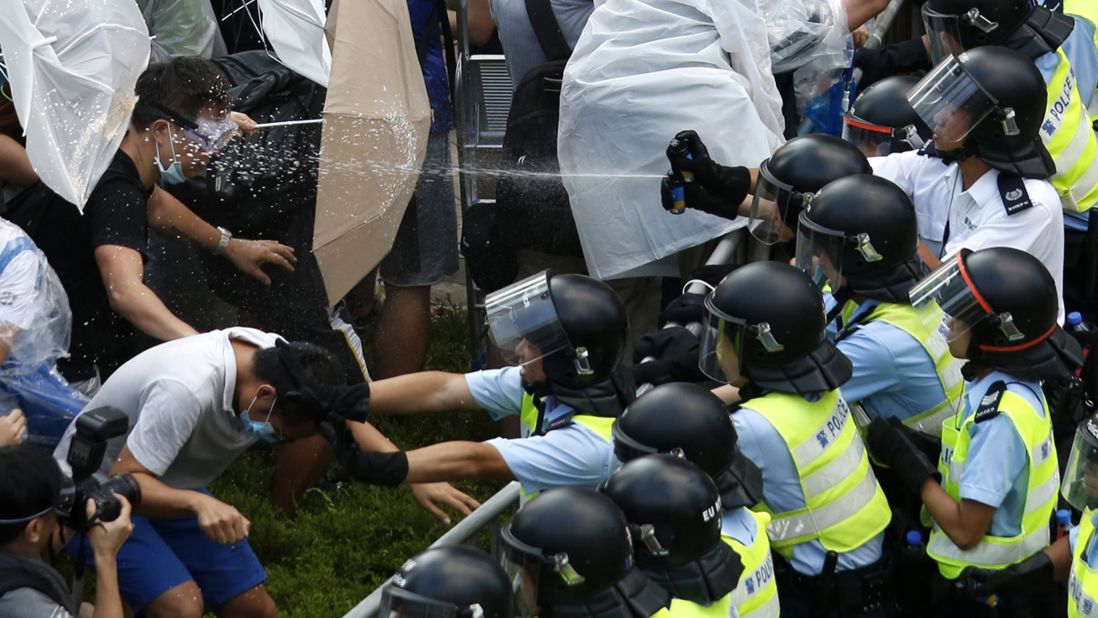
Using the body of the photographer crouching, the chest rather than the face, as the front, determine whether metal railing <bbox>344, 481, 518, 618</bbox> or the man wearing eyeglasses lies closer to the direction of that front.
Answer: the metal railing

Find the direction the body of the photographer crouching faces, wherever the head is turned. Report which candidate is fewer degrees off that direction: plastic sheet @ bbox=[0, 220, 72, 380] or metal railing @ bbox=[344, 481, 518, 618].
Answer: the metal railing

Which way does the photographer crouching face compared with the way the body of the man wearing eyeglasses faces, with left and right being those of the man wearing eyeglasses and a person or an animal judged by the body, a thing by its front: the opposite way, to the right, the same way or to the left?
the same way

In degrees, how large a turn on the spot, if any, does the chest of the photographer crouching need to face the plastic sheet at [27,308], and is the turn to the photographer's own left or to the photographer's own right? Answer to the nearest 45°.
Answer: approximately 90° to the photographer's own left

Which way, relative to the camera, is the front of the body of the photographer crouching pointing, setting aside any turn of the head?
to the viewer's right

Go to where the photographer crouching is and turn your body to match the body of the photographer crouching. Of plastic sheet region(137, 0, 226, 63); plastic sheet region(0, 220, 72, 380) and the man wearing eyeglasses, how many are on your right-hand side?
0

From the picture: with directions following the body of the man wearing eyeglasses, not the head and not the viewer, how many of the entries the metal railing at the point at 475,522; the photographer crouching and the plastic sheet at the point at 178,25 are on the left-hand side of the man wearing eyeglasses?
1

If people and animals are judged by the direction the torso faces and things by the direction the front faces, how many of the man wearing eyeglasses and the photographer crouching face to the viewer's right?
2

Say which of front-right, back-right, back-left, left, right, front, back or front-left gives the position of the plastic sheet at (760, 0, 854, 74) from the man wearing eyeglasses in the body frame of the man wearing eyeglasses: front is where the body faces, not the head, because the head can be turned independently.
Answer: front

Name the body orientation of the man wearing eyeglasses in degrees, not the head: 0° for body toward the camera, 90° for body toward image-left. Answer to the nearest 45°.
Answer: approximately 270°

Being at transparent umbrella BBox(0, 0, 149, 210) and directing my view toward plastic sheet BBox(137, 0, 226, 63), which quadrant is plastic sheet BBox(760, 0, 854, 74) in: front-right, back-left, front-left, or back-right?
front-right

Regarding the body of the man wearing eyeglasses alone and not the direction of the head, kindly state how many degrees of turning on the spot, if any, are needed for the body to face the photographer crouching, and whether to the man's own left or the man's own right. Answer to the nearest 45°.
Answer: approximately 90° to the man's own right

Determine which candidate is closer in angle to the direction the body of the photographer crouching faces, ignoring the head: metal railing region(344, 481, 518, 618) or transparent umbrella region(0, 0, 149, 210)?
the metal railing

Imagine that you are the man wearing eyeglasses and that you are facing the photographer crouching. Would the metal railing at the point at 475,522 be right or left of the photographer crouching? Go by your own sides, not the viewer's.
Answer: left

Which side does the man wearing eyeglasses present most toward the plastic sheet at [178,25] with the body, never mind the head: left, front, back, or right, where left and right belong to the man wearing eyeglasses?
left
